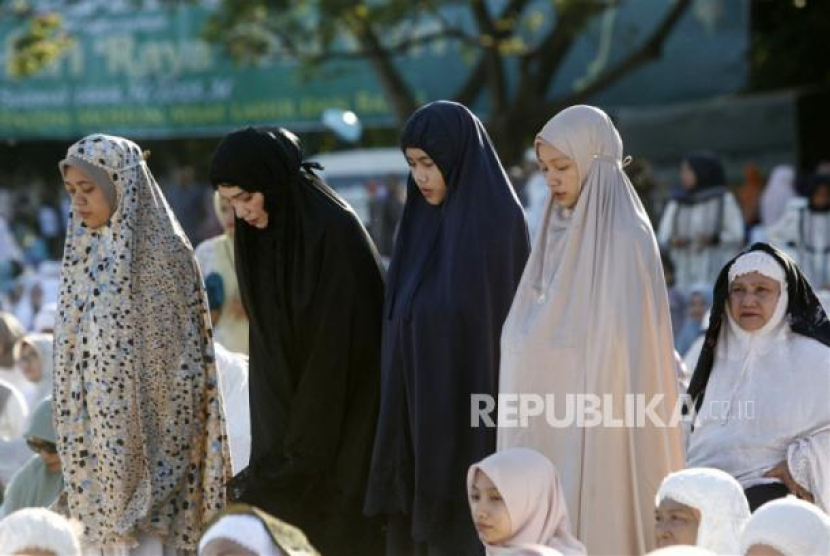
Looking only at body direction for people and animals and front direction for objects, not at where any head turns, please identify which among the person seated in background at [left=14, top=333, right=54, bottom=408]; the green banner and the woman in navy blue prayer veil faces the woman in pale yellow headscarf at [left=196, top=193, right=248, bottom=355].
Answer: the green banner

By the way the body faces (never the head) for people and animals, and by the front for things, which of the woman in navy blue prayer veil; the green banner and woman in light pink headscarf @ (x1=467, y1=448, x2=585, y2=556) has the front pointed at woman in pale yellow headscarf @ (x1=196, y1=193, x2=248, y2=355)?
the green banner

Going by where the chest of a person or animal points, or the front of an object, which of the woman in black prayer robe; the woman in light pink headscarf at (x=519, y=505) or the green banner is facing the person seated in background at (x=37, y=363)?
the green banner

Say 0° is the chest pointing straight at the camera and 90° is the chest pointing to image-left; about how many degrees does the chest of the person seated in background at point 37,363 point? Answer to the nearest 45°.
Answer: approximately 45°

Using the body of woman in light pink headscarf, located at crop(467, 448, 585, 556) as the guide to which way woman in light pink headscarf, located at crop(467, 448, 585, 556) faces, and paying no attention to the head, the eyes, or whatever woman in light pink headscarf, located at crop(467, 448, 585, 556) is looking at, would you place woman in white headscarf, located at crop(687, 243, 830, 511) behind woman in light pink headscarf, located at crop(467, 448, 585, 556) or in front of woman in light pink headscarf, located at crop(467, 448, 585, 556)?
behind

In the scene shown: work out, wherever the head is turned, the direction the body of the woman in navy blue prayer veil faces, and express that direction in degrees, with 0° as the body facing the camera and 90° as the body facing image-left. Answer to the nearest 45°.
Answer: approximately 45°

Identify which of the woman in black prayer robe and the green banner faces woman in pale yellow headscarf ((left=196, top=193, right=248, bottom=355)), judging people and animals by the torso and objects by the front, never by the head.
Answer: the green banner

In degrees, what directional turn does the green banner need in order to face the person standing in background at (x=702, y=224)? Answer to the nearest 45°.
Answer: approximately 45° to its left

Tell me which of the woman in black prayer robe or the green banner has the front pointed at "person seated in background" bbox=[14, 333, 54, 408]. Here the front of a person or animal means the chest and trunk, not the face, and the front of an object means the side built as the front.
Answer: the green banner

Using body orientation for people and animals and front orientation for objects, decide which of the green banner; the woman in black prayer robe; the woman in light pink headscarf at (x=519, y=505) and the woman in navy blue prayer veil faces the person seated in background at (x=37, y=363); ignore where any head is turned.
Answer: the green banner
